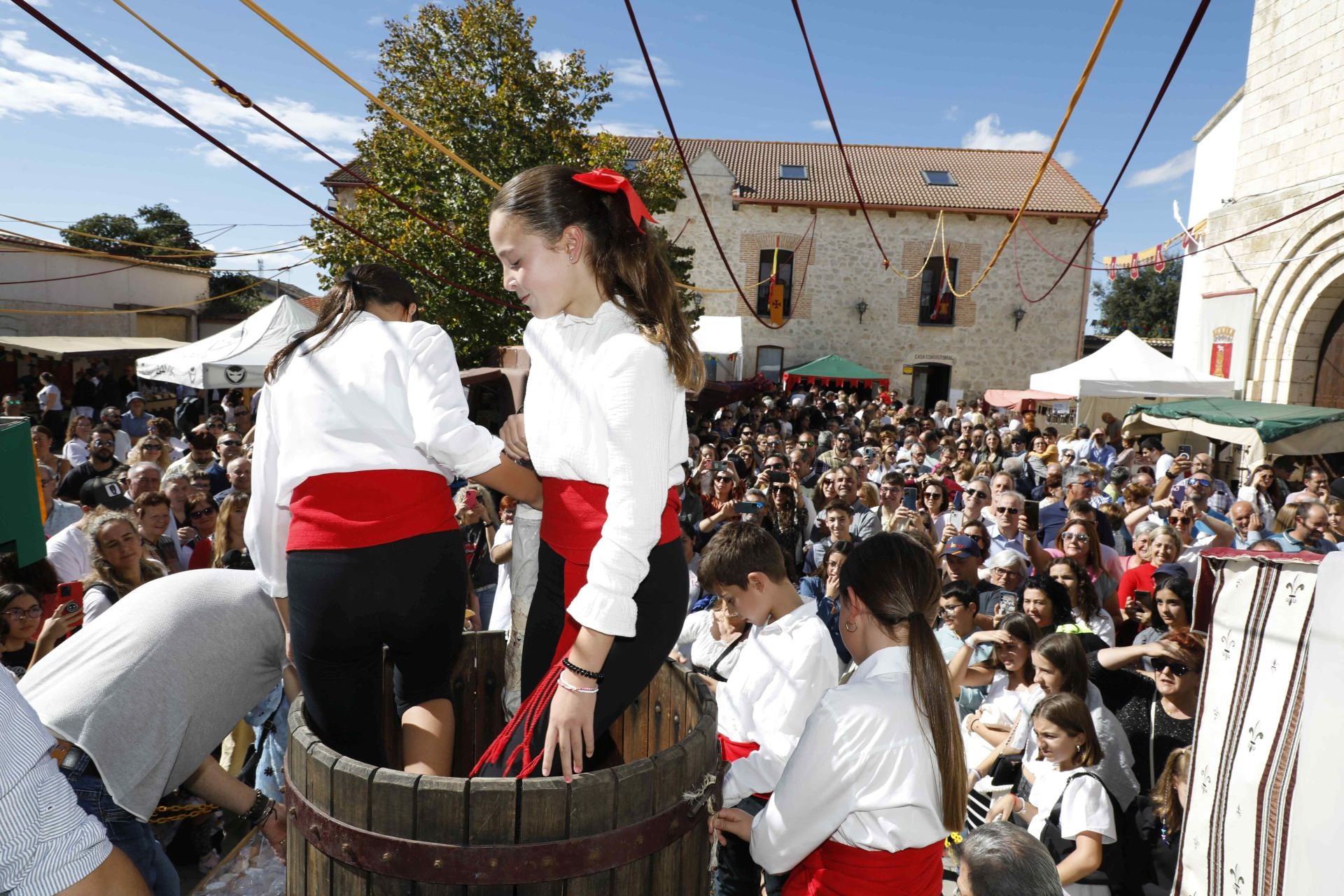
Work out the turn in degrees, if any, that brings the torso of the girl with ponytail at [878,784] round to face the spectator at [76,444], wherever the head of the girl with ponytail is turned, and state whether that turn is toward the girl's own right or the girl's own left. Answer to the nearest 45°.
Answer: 0° — they already face them

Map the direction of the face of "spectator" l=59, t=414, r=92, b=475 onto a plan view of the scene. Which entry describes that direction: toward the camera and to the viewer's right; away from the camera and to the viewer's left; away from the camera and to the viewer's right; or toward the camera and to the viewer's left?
toward the camera and to the viewer's right

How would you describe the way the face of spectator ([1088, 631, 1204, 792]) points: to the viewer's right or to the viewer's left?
to the viewer's left

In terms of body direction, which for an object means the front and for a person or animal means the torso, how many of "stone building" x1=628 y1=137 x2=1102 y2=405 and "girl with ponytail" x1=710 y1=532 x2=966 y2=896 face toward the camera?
1

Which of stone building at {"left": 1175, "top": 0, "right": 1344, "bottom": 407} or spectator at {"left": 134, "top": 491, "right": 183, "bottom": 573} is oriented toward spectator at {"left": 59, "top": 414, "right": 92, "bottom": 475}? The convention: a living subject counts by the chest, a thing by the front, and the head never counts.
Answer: the stone building

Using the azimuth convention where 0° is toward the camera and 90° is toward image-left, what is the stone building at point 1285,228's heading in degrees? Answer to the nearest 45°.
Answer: approximately 45°

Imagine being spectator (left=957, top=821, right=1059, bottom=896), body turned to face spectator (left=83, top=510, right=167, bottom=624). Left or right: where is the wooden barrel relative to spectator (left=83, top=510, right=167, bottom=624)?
left

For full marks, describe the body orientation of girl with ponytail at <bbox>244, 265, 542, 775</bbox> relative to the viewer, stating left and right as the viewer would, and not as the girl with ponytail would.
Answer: facing away from the viewer

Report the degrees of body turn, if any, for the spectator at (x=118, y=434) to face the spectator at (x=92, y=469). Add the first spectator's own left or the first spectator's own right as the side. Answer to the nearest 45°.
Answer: approximately 45° to the first spectator's own right

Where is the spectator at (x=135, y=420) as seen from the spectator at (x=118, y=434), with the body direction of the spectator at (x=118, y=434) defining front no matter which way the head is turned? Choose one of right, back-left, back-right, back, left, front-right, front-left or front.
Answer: back-left

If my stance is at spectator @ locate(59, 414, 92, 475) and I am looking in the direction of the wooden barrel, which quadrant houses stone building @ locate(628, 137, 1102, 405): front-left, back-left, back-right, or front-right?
back-left

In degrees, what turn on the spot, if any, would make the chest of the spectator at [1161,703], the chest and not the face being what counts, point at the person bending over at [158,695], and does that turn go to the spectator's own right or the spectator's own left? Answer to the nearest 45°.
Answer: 0° — they already face them

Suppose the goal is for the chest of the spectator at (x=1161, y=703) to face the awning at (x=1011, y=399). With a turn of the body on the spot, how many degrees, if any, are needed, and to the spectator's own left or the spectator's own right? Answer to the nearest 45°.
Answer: approximately 135° to the spectator's own right

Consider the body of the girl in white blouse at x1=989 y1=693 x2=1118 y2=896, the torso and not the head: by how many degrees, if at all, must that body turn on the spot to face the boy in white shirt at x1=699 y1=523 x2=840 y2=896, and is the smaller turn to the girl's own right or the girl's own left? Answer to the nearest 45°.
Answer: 0° — they already face them
